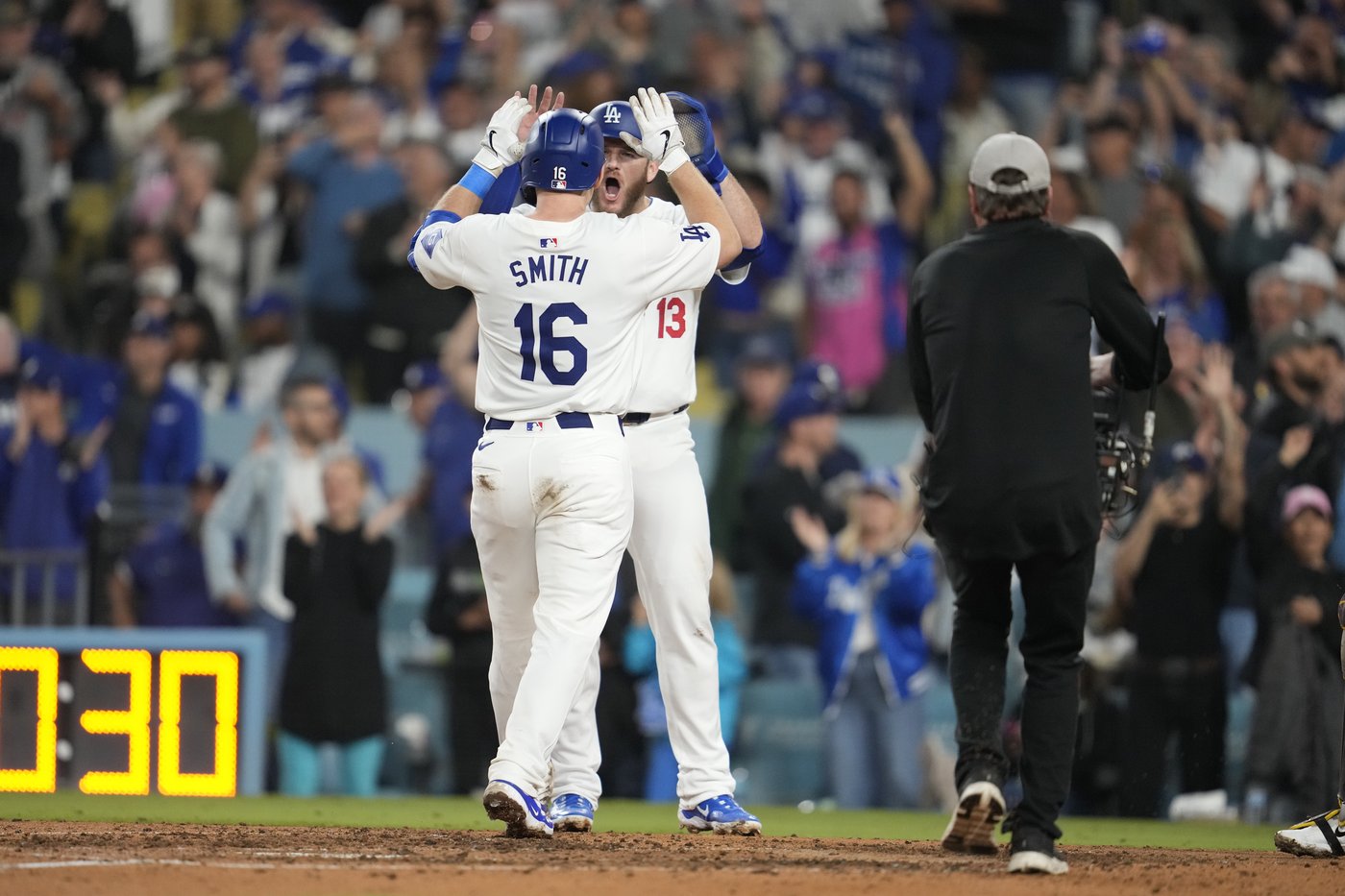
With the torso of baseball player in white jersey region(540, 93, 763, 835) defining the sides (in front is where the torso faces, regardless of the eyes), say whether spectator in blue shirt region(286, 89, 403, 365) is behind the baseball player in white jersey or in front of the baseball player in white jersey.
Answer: behind

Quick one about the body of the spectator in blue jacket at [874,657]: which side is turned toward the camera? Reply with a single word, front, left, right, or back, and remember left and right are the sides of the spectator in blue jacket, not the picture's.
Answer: front

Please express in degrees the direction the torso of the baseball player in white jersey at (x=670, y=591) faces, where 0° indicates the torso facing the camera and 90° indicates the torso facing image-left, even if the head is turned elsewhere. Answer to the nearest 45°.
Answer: approximately 0°

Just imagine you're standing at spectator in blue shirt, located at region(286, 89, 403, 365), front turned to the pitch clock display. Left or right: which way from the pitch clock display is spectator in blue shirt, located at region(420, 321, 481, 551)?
left

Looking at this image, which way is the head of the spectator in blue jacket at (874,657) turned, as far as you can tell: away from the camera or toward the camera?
toward the camera

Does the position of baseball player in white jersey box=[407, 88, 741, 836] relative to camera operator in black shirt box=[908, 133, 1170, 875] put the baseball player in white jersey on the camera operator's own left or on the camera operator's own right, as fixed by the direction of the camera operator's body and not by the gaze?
on the camera operator's own left

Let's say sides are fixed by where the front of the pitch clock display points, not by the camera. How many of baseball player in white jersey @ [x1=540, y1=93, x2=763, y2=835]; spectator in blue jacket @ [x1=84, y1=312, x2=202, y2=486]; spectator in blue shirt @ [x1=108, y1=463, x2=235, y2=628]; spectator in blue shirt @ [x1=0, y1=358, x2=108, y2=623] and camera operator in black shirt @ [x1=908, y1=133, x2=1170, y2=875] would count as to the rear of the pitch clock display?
3

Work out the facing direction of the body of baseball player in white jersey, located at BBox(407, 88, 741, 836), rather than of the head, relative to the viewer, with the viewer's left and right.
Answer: facing away from the viewer

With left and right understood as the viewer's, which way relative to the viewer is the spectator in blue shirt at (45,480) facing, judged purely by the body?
facing the viewer

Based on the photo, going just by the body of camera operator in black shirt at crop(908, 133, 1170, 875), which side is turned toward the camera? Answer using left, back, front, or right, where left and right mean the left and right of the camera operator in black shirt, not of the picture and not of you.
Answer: back

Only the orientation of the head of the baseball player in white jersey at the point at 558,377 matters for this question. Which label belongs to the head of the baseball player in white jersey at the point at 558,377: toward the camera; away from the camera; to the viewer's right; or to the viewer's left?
away from the camera

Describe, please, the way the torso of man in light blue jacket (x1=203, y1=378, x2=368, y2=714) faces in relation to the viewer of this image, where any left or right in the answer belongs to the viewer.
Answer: facing the viewer and to the right of the viewer

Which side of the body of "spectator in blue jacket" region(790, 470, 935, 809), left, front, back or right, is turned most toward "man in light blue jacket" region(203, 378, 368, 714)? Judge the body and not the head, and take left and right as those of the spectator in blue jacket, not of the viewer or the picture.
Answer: right

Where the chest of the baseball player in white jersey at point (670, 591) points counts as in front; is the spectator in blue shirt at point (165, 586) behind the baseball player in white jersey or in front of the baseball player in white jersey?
behind

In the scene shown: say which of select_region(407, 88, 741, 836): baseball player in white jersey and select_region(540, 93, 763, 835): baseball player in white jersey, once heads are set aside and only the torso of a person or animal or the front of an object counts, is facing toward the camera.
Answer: select_region(540, 93, 763, 835): baseball player in white jersey

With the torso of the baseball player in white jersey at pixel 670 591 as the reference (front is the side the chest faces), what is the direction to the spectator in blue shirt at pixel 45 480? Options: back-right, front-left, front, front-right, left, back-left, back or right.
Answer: back-right

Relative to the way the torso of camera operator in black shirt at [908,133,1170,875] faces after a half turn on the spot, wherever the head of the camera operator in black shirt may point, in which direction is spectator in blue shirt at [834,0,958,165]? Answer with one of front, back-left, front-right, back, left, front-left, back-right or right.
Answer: back

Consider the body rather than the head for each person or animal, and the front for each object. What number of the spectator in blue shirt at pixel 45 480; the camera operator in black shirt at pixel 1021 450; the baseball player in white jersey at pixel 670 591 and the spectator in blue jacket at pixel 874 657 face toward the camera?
3
